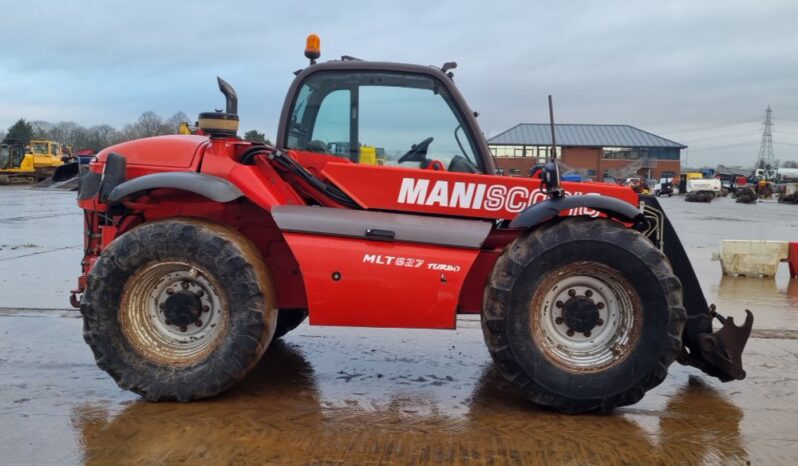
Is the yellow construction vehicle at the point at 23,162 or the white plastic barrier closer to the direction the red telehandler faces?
the white plastic barrier

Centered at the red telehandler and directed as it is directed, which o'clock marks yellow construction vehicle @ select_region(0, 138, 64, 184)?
The yellow construction vehicle is roughly at 8 o'clock from the red telehandler.

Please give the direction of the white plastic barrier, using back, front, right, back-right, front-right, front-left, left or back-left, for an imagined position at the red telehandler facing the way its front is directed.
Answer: front-left

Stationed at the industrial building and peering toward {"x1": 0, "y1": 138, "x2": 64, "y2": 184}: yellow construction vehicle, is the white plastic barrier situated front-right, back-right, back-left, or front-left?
front-left

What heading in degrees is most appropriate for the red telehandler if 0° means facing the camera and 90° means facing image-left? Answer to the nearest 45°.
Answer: approximately 270°

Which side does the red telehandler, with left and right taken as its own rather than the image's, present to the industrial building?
left

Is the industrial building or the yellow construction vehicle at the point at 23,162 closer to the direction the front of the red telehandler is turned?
the industrial building
